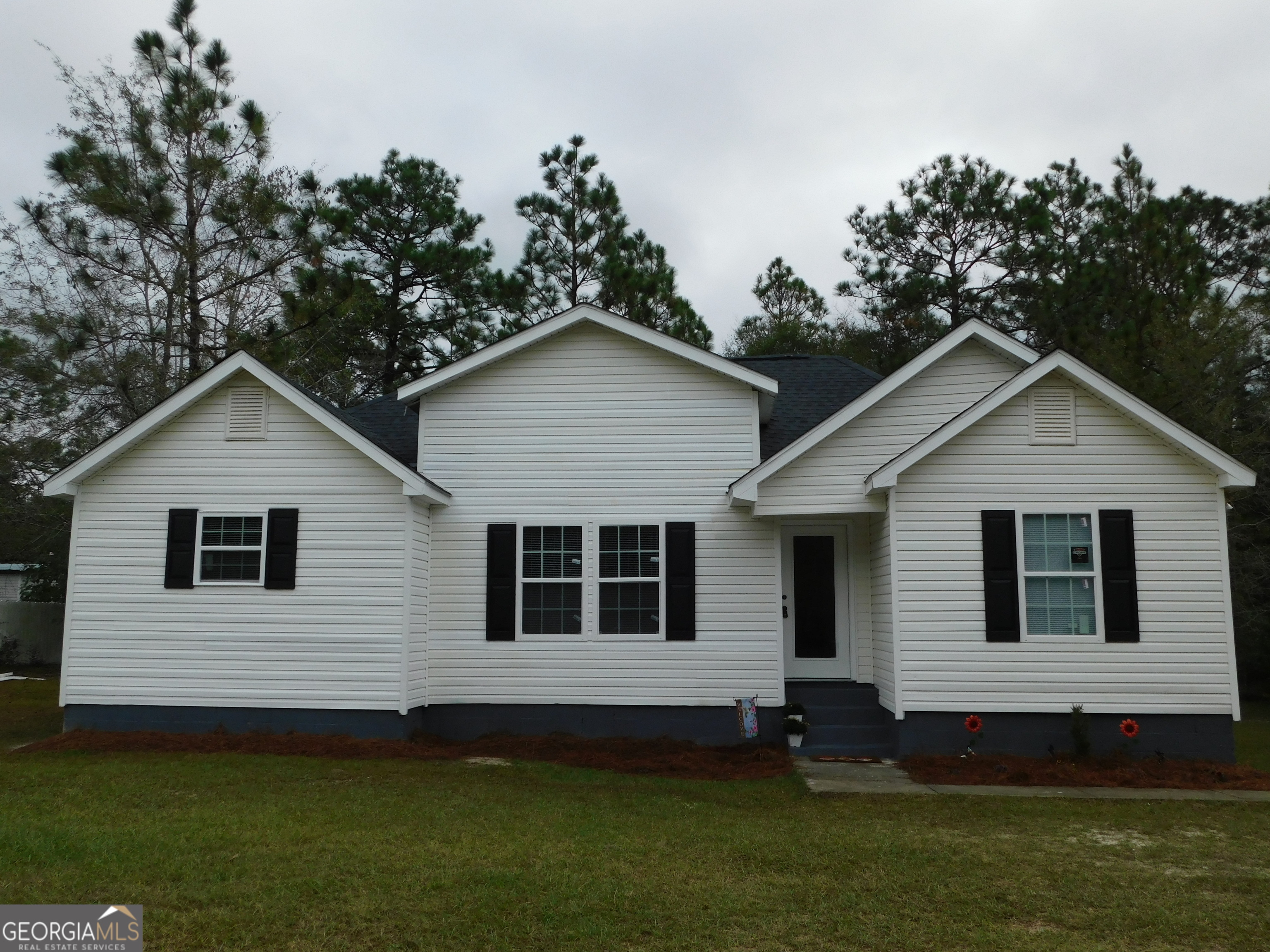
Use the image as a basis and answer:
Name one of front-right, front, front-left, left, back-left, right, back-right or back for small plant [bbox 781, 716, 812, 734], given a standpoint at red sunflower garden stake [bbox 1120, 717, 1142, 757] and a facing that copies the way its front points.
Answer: right

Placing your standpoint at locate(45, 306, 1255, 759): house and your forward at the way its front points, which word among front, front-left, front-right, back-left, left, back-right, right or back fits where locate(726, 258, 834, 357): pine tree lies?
back

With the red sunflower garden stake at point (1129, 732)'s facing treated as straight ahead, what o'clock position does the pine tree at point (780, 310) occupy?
The pine tree is roughly at 5 o'clock from the red sunflower garden stake.

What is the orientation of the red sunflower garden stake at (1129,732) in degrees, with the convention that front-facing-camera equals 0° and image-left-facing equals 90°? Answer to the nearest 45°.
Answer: approximately 0°

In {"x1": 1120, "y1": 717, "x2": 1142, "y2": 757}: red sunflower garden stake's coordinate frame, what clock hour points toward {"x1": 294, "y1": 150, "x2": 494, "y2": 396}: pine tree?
The pine tree is roughly at 4 o'clock from the red sunflower garden stake.

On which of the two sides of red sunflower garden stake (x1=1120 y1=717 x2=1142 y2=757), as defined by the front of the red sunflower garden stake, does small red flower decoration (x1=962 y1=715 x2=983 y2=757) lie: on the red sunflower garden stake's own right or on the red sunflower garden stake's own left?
on the red sunflower garden stake's own right

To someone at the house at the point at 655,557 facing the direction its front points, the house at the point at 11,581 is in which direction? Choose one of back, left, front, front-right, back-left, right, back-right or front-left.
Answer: back-right

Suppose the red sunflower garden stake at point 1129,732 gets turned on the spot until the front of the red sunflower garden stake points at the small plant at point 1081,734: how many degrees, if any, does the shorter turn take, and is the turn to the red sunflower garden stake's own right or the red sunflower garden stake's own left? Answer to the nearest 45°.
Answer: approximately 45° to the red sunflower garden stake's own right

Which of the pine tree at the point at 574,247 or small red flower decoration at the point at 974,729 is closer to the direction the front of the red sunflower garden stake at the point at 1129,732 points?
the small red flower decoration

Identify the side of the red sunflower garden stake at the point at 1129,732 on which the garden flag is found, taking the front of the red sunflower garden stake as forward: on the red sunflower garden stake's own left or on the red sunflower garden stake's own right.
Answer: on the red sunflower garden stake's own right

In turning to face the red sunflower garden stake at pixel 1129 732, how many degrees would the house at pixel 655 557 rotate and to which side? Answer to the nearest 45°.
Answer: approximately 90° to its left

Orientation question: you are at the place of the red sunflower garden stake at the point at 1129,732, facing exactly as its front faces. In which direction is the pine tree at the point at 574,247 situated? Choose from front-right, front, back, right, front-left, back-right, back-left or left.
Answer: back-right

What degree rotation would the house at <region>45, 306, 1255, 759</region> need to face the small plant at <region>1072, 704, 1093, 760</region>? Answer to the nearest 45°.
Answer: approximately 90° to its left

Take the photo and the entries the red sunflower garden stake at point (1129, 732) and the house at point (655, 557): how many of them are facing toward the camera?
2

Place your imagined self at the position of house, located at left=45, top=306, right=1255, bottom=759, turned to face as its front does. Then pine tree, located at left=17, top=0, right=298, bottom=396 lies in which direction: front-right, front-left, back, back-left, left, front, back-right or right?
back-right
